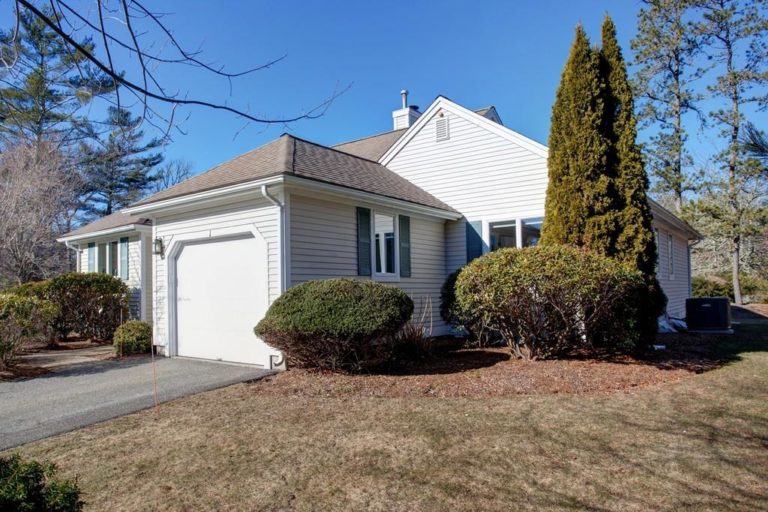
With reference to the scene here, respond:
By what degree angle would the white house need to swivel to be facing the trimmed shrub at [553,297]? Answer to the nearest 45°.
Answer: approximately 90° to its left

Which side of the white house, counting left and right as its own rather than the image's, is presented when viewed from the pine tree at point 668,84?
back

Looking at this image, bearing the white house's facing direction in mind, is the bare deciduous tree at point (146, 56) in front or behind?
in front

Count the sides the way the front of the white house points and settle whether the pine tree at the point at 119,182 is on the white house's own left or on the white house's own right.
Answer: on the white house's own right

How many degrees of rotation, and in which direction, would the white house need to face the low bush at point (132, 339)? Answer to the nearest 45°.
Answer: approximately 45° to its right

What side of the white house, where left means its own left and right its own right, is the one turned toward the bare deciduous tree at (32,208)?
right

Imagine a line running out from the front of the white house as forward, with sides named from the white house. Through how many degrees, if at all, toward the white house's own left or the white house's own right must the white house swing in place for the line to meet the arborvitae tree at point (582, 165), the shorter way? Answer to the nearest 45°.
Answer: approximately 135° to the white house's own left

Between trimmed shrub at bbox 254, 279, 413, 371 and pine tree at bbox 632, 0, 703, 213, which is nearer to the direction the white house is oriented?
the trimmed shrub

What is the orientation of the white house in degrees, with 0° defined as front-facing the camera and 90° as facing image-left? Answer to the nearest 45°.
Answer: approximately 45°

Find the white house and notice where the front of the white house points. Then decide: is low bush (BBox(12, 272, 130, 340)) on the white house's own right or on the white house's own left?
on the white house's own right

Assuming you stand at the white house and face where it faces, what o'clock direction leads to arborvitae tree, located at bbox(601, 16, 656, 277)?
The arborvitae tree is roughly at 8 o'clock from the white house.

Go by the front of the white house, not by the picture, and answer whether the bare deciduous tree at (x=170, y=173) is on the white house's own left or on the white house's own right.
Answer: on the white house's own right

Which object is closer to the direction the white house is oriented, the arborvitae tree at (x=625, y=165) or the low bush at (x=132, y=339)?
the low bush
